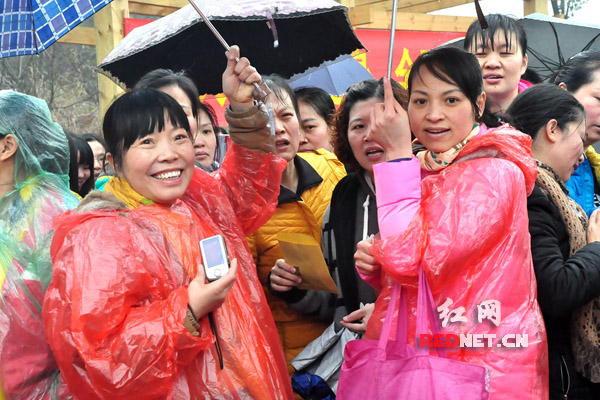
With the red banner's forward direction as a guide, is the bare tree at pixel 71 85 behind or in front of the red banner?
behind

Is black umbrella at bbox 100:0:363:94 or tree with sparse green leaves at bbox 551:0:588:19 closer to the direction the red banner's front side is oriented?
the black umbrella

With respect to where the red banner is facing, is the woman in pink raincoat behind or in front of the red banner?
in front

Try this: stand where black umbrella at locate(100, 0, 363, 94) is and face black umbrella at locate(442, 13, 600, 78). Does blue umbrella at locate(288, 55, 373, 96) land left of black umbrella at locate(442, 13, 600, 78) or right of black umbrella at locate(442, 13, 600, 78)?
left

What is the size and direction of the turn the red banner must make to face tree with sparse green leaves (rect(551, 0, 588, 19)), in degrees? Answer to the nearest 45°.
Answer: approximately 135° to its left

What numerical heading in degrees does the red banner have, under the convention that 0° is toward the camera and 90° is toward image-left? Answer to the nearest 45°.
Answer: approximately 0°

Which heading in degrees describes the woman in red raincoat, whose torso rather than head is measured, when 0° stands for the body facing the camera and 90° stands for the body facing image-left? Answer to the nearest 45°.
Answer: approximately 315°
